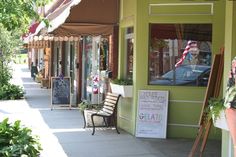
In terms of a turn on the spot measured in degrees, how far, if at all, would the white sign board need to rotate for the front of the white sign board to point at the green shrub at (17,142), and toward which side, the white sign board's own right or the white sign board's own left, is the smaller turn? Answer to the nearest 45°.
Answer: approximately 45° to the white sign board's own right

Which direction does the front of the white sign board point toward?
toward the camera

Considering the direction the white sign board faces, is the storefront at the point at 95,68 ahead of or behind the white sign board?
behind

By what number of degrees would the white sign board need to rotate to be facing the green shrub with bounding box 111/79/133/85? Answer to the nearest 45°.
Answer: approximately 135° to its right

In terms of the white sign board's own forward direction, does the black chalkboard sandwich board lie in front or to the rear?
to the rear

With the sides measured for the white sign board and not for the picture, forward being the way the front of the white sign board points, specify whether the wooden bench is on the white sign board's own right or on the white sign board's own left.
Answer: on the white sign board's own right

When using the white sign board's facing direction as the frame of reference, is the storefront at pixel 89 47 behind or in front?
behind
